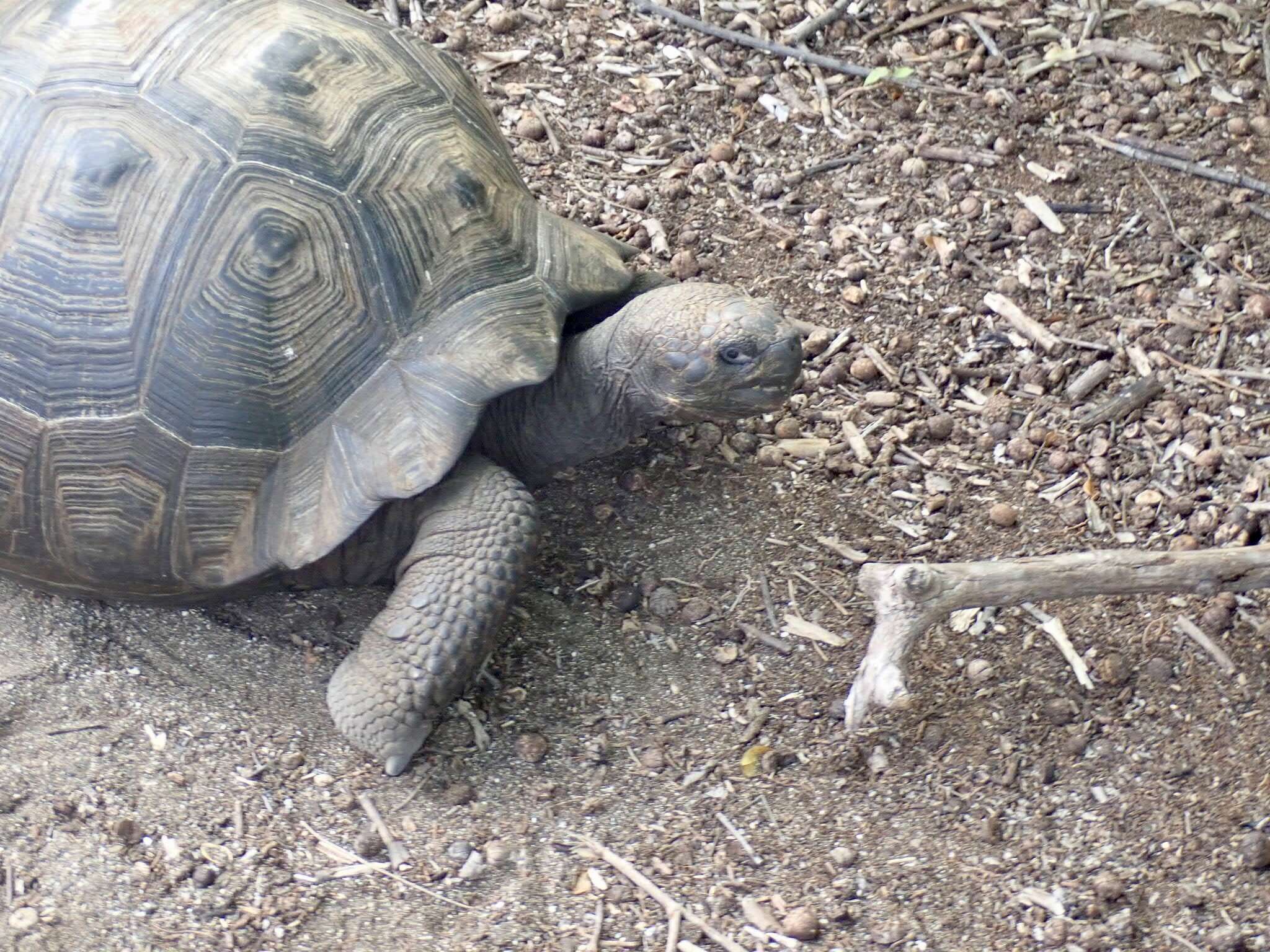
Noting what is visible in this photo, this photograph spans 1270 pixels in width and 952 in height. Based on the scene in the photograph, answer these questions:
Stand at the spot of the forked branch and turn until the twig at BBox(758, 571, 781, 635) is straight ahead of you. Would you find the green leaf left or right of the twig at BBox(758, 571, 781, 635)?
right

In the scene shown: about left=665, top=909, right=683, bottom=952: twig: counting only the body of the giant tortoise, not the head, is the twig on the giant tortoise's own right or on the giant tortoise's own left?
on the giant tortoise's own right

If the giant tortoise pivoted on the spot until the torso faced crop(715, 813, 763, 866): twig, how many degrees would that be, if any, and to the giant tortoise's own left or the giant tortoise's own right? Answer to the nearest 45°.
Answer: approximately 45° to the giant tortoise's own right

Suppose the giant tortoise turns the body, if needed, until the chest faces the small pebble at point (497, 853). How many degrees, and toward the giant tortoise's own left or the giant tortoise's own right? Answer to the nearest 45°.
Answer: approximately 90° to the giant tortoise's own right

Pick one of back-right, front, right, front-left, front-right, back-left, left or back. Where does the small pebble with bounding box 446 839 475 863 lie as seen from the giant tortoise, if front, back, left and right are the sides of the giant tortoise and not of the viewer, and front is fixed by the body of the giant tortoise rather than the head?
right

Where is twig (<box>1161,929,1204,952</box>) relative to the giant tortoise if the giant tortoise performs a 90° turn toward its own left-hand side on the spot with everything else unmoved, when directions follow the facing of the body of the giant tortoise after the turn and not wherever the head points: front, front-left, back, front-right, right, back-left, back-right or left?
back-right

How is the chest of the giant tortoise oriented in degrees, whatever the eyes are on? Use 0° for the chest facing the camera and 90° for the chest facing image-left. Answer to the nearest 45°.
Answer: approximately 270°

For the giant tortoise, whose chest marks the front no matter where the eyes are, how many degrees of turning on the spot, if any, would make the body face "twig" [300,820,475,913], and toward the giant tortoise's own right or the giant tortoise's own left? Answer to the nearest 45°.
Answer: approximately 90° to the giant tortoise's own right
